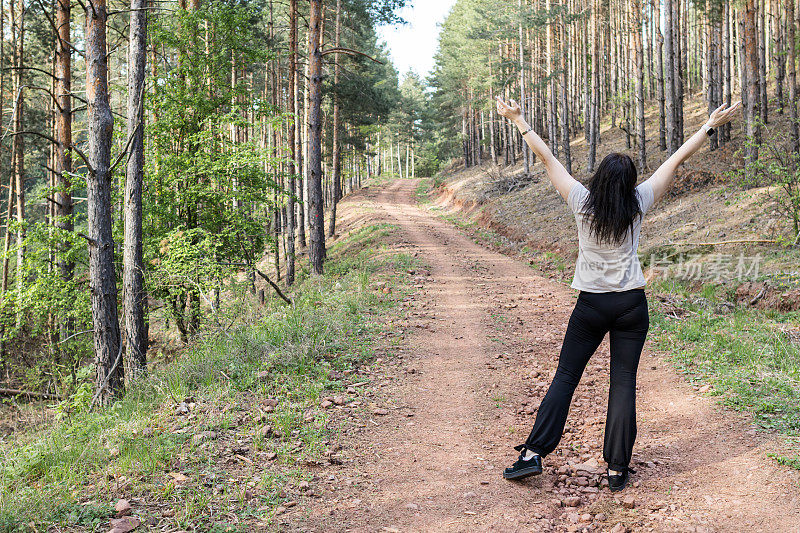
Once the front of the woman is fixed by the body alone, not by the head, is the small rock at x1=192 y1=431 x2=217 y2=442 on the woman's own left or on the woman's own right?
on the woman's own left

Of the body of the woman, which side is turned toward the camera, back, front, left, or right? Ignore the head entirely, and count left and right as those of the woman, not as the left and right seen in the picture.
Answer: back

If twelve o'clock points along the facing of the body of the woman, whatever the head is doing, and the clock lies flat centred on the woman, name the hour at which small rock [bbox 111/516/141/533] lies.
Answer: The small rock is roughly at 8 o'clock from the woman.

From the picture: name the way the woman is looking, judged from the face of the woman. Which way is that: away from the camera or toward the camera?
away from the camera
